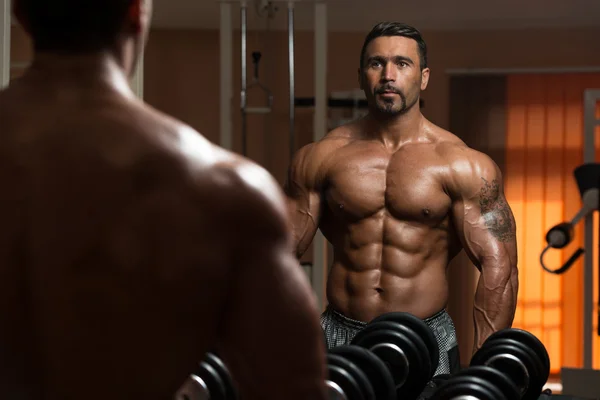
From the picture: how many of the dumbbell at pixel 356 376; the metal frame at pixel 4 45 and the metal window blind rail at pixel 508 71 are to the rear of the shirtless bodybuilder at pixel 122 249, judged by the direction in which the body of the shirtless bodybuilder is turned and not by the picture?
0

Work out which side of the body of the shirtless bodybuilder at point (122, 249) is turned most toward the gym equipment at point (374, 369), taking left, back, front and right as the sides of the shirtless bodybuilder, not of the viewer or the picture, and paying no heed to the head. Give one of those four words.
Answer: front

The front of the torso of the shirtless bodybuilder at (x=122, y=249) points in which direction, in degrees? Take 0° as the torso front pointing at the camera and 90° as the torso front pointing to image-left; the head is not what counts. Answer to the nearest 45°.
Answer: approximately 180°

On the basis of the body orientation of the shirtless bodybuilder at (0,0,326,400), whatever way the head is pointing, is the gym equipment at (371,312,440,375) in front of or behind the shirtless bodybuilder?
in front

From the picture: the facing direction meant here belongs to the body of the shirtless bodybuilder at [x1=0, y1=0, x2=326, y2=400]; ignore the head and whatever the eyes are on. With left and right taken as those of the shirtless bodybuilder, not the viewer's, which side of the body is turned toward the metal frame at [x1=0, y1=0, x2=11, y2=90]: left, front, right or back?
front

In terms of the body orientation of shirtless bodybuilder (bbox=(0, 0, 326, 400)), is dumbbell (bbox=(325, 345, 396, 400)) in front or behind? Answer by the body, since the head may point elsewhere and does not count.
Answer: in front
